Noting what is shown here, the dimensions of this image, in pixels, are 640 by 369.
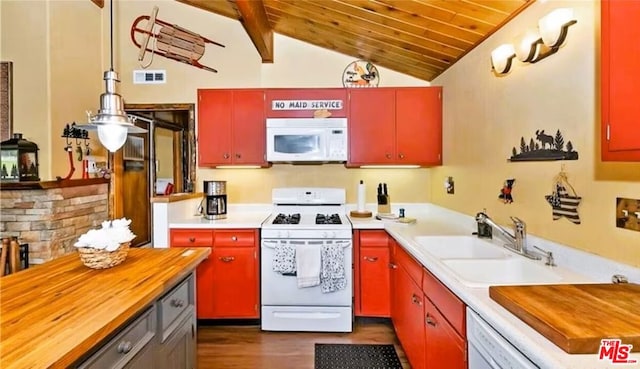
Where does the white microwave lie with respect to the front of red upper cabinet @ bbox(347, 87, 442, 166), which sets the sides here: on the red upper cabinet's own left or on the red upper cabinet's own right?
on the red upper cabinet's own right

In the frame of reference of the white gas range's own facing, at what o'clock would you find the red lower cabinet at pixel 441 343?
The red lower cabinet is roughly at 11 o'clock from the white gas range.

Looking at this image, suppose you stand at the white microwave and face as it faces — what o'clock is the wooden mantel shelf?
The wooden mantel shelf is roughly at 3 o'clock from the white microwave.

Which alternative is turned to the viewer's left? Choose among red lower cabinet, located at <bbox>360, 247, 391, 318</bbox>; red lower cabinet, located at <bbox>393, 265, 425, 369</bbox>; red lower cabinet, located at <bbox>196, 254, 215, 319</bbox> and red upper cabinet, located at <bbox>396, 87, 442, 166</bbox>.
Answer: red lower cabinet, located at <bbox>393, 265, 425, 369</bbox>

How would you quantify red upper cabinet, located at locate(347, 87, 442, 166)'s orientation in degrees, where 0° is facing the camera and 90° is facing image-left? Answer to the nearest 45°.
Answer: approximately 0°

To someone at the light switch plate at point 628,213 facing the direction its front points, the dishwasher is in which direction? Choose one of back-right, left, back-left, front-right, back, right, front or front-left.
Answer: front

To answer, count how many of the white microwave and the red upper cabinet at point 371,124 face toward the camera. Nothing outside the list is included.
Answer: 2

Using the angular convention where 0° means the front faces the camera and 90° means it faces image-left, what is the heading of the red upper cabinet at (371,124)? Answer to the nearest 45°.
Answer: approximately 0°

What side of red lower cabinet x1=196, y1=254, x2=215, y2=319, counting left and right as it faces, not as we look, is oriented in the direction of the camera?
front

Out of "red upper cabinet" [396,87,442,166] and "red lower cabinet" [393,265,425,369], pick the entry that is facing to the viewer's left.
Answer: the red lower cabinet

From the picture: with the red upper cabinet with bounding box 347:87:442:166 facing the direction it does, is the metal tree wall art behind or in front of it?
in front

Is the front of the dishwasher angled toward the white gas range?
no

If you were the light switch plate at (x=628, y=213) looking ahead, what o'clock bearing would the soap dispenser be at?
The soap dispenser is roughly at 3 o'clock from the light switch plate.

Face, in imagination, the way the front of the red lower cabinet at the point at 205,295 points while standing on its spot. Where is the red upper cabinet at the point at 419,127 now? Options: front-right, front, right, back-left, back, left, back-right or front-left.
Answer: left

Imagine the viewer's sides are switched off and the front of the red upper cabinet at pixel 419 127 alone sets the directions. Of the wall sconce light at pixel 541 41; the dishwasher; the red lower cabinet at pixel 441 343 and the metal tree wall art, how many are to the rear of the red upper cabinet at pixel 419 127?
0

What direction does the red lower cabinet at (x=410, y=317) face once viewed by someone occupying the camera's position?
facing to the left of the viewer

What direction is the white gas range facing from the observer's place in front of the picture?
facing the viewer

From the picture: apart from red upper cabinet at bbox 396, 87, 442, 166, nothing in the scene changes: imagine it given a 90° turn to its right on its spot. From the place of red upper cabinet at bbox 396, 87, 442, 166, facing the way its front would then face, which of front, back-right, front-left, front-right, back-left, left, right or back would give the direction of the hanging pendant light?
front-left

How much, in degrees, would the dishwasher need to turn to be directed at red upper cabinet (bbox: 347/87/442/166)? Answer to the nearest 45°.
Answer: approximately 90° to its right

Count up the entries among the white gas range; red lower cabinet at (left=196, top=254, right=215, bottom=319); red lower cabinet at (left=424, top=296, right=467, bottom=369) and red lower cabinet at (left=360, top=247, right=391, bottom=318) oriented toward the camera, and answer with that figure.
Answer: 3
